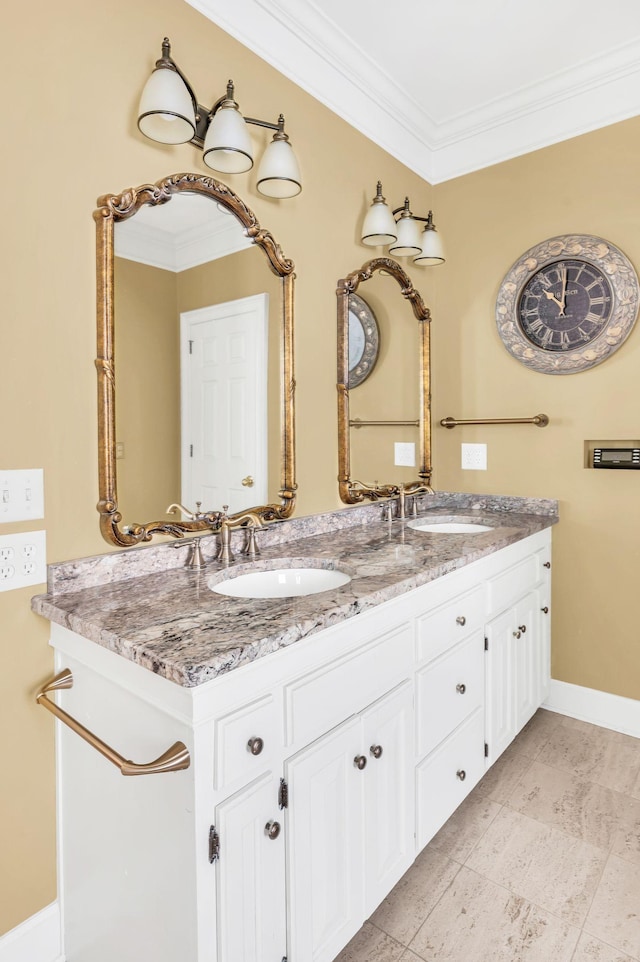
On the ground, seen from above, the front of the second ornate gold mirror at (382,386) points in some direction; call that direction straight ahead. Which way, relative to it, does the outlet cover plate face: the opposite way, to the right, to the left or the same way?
the same way

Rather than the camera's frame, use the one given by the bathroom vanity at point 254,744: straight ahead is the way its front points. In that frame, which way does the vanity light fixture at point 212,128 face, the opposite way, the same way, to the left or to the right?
the same way

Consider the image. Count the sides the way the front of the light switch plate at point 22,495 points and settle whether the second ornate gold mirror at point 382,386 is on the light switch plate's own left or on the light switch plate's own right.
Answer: on the light switch plate's own left

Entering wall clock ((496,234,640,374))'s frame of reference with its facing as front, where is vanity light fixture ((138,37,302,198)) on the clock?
The vanity light fixture is roughly at 1 o'clock from the wall clock.

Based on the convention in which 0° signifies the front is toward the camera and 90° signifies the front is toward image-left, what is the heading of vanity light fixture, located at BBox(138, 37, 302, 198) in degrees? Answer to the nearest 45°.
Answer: approximately 315°

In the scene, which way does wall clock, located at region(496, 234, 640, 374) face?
toward the camera

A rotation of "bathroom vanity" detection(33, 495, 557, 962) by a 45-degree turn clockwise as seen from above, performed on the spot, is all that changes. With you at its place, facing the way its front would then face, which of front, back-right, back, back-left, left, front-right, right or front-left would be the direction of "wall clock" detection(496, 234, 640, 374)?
back-left

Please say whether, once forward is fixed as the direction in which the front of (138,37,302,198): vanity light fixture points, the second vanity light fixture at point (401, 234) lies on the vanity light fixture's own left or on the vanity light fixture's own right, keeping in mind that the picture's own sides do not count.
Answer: on the vanity light fixture's own left

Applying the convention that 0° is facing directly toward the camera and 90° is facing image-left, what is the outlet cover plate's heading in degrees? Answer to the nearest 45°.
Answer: approximately 0°

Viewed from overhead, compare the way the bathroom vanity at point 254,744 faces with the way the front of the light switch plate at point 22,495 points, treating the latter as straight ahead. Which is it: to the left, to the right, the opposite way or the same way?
the same way
